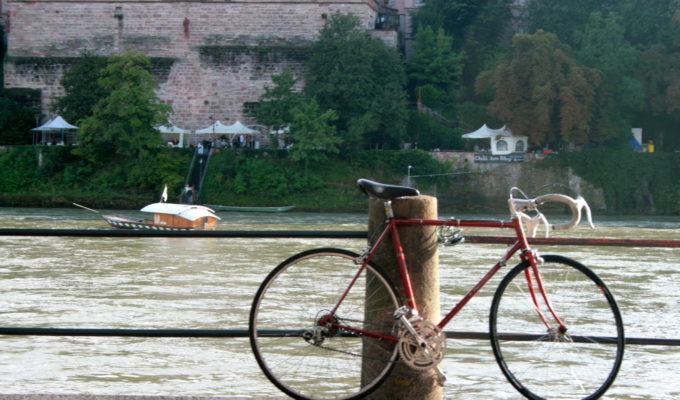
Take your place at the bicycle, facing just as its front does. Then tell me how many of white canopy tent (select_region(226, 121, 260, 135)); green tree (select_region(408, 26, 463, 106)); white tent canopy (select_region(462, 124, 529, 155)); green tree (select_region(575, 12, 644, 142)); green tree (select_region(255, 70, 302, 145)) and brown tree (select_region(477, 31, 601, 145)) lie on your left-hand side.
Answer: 6

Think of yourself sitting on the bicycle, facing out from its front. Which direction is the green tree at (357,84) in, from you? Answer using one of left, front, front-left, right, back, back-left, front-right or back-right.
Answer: left

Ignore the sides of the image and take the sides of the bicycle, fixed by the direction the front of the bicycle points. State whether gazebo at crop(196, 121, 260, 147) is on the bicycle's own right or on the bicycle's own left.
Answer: on the bicycle's own left

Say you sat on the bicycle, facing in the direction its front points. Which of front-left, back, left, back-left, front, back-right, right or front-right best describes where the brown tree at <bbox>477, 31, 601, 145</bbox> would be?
left

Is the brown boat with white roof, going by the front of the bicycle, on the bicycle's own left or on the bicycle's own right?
on the bicycle's own left

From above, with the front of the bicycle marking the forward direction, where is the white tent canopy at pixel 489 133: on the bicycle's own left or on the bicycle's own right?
on the bicycle's own left

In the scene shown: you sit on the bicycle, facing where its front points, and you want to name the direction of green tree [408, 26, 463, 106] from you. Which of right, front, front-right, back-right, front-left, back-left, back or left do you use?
left

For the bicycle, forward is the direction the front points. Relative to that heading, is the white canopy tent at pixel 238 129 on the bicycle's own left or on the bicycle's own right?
on the bicycle's own left

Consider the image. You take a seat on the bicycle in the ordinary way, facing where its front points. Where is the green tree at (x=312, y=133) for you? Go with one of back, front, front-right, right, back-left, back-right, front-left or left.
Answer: left

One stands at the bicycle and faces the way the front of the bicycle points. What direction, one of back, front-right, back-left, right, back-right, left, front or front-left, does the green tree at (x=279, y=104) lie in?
left

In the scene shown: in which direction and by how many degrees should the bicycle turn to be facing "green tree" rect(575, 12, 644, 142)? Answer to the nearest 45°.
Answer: approximately 90° to its left

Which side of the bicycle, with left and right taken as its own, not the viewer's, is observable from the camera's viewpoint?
right
